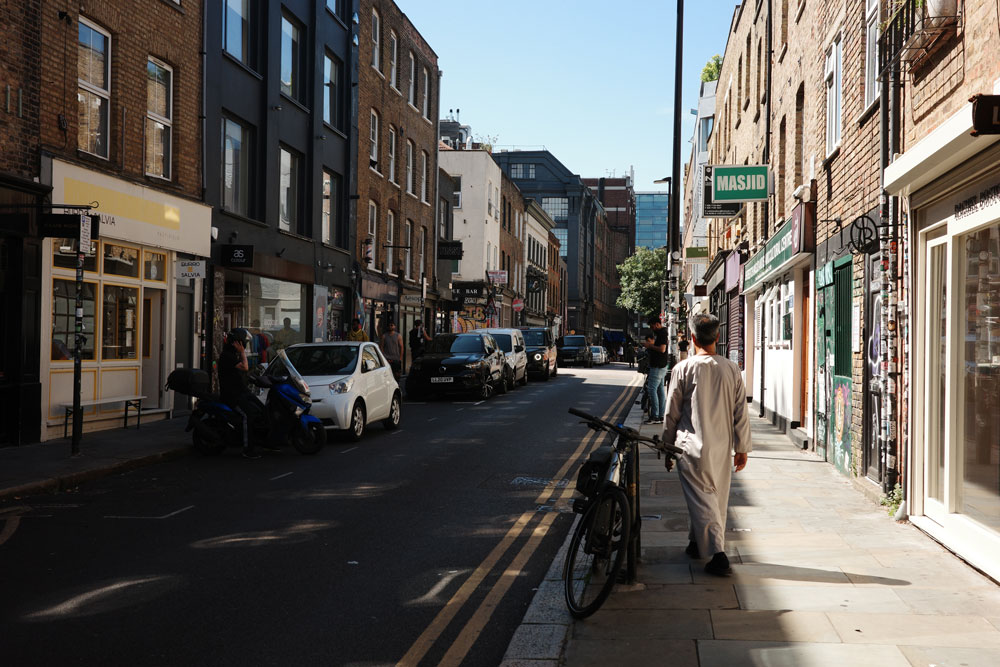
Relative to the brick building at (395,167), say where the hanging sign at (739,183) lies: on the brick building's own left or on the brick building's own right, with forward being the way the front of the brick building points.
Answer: on the brick building's own right

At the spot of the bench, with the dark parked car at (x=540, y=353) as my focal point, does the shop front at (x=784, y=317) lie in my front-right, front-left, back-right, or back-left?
front-right

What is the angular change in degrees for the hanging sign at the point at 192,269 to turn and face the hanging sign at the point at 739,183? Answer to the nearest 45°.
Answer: approximately 90° to its left

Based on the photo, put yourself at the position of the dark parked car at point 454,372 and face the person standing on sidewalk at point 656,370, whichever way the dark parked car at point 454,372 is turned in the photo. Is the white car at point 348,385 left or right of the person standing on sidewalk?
right

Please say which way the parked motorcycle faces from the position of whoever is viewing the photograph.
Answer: facing to the right of the viewer

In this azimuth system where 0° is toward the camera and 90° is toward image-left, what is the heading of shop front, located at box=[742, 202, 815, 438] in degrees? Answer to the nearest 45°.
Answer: approximately 90°

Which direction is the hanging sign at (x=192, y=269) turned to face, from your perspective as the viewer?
facing the viewer

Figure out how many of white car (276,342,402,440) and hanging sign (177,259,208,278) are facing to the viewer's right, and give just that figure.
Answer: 0

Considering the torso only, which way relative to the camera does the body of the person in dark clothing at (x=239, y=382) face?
to the viewer's right

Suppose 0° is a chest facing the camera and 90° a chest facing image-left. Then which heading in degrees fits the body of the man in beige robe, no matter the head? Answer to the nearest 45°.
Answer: approximately 180°

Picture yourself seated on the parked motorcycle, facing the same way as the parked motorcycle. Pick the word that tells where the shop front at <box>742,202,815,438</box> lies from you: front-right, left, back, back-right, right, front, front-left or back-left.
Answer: front

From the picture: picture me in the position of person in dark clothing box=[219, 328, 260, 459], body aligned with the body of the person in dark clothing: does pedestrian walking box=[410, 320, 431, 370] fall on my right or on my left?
on my left
